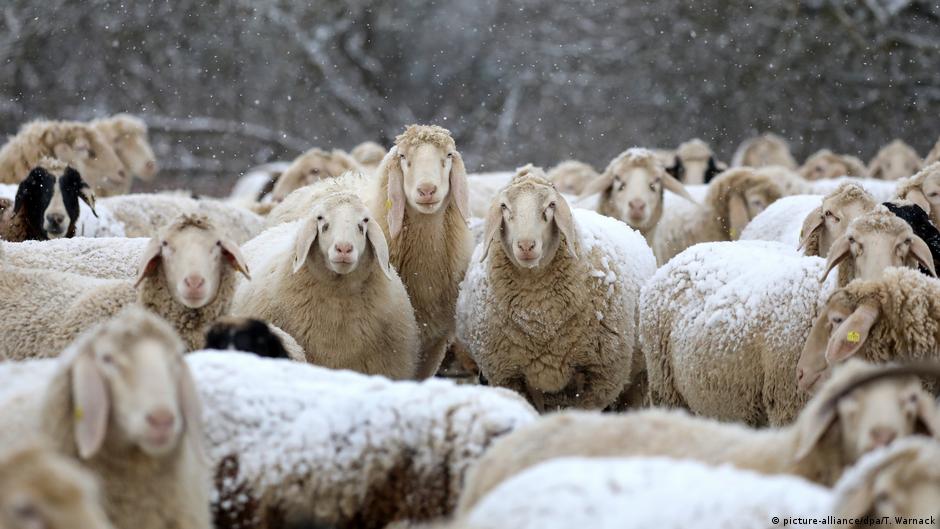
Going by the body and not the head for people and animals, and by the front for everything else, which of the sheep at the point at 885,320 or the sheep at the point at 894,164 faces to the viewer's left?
the sheep at the point at 885,320

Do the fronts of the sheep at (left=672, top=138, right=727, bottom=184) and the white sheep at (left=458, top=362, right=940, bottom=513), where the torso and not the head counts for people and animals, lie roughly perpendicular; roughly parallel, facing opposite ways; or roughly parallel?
roughly perpendicular

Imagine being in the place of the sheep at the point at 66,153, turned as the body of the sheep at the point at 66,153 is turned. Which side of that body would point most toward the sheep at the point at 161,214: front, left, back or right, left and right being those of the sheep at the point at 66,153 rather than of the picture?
right

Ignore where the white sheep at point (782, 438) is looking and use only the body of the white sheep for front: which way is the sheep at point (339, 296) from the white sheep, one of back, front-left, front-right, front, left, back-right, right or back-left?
back-left

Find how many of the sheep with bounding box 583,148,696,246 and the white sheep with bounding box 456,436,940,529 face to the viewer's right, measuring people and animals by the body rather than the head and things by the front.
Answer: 1

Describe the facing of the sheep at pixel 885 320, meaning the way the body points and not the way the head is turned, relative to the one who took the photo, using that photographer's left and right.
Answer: facing to the left of the viewer

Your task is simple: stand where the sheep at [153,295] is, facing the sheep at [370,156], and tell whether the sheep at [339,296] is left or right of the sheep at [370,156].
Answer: right

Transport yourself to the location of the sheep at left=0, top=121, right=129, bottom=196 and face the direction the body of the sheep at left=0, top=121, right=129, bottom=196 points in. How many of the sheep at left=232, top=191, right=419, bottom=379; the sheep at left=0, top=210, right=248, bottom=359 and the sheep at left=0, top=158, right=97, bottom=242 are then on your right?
3

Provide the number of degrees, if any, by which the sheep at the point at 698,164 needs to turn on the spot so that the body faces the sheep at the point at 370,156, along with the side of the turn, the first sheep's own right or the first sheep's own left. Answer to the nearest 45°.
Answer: approximately 45° to the first sheep's own right

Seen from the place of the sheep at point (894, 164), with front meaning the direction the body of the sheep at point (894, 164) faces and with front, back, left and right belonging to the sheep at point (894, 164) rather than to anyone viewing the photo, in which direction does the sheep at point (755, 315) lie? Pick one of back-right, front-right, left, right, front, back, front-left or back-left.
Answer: front

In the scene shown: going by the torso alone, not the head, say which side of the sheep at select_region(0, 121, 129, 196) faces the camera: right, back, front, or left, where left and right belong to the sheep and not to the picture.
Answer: right

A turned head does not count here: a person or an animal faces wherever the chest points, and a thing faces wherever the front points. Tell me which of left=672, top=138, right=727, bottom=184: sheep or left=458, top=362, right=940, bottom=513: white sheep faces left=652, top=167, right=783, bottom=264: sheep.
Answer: left=672, top=138, right=727, bottom=184: sheep

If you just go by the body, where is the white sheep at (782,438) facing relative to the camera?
to the viewer's right

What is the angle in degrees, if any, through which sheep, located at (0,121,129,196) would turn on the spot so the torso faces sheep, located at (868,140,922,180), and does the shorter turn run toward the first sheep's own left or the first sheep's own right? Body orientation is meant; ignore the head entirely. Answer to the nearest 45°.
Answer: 0° — it already faces it

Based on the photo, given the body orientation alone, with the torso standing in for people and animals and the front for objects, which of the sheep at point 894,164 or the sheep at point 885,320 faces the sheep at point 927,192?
the sheep at point 894,164

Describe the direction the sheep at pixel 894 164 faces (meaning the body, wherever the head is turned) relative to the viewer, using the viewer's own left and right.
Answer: facing the viewer

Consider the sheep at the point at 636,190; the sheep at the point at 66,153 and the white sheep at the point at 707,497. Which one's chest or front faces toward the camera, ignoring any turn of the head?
the sheep at the point at 636,190

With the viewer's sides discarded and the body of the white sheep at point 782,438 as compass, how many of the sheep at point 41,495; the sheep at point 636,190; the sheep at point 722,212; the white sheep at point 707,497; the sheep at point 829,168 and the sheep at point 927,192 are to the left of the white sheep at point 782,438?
4
